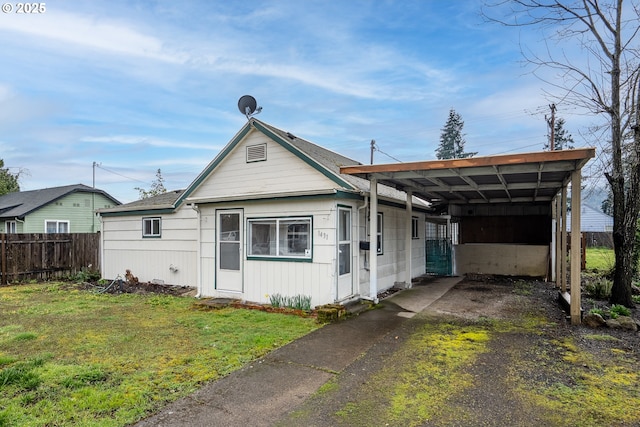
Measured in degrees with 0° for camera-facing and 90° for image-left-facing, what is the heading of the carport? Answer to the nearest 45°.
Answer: approximately 0°

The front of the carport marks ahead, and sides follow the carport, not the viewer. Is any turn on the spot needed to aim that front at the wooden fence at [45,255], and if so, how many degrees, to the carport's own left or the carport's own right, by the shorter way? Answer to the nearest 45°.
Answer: approximately 90° to the carport's own right

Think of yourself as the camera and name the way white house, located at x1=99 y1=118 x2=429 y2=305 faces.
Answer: facing the viewer and to the left of the viewer

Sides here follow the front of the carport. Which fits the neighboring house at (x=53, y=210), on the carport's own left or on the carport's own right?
on the carport's own right

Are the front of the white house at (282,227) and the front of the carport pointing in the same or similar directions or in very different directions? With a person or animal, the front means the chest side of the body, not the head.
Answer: same or similar directions

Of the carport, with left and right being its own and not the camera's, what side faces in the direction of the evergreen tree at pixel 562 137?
back

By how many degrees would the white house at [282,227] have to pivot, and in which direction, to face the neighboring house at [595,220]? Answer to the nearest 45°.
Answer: approximately 180°

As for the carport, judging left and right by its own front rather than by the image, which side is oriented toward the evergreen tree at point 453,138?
back

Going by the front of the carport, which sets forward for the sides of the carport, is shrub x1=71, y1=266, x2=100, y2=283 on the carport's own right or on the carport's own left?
on the carport's own right

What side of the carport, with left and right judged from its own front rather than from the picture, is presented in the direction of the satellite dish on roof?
right

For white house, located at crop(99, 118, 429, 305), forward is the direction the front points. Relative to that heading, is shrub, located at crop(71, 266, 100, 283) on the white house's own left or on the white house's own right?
on the white house's own right

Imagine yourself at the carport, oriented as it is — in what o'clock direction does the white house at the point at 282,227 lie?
The white house is roughly at 2 o'clock from the carport.

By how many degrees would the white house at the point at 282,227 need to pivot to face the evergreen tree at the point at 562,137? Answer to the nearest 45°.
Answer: approximately 180°
